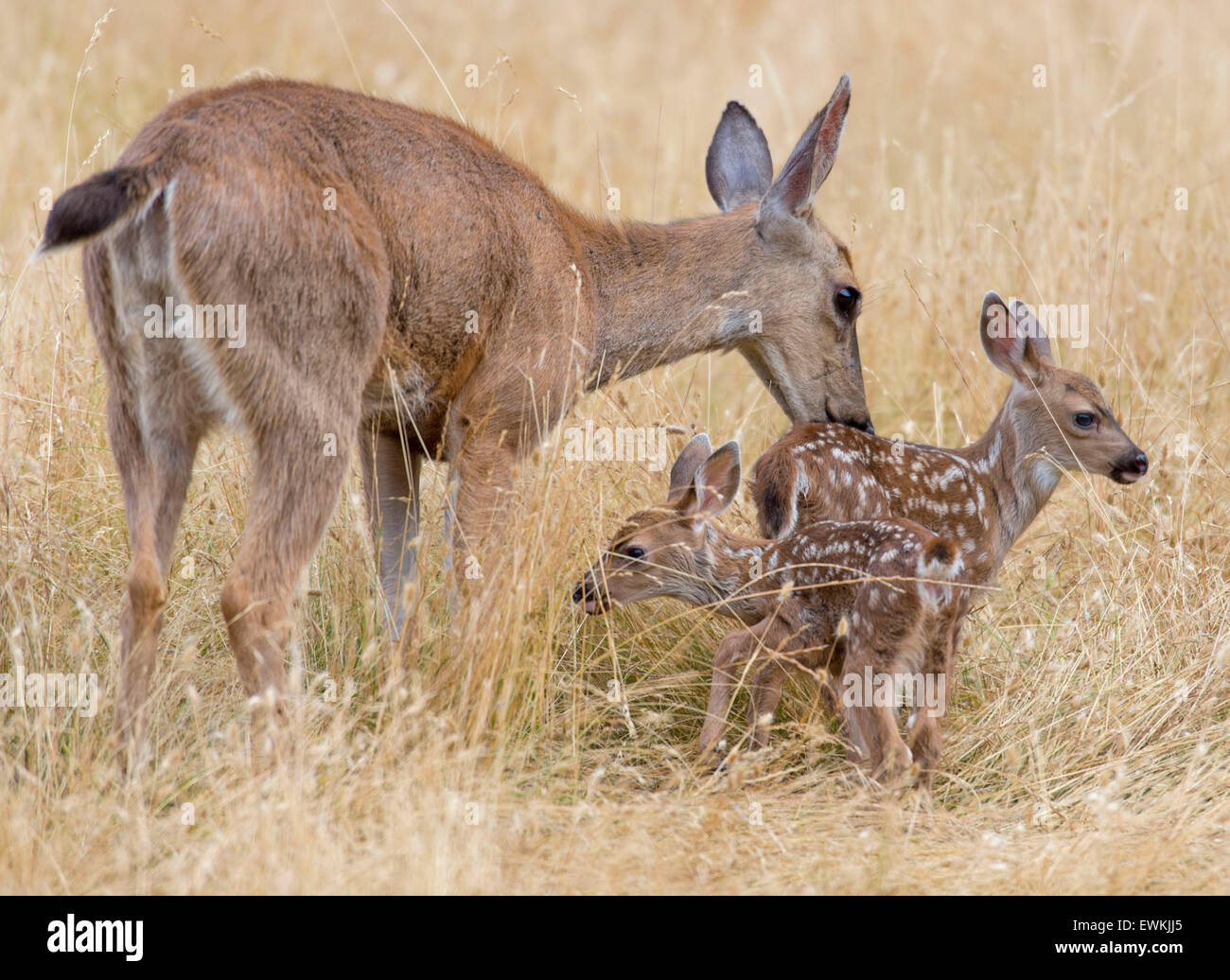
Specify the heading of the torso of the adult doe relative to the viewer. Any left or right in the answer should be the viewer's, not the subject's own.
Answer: facing away from the viewer and to the right of the viewer

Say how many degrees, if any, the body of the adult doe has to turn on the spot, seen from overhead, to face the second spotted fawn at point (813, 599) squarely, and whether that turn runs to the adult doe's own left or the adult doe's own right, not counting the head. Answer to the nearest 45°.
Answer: approximately 45° to the adult doe's own right
